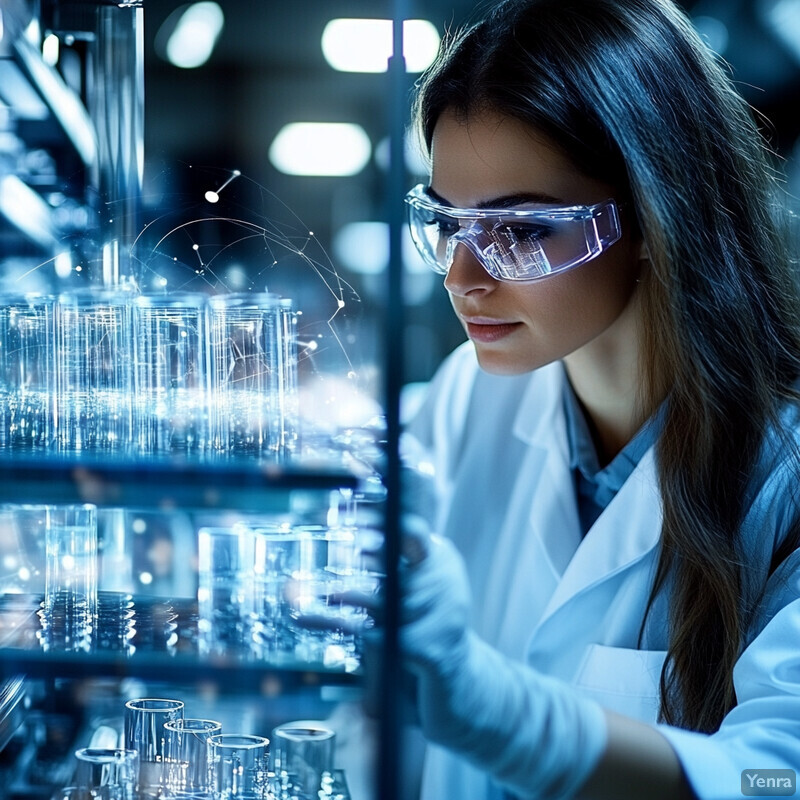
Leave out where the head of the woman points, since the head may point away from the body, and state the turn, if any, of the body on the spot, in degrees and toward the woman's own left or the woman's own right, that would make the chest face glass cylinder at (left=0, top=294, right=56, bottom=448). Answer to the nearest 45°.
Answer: approximately 45° to the woman's own right

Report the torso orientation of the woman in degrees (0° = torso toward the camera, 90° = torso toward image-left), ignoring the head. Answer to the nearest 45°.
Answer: approximately 45°

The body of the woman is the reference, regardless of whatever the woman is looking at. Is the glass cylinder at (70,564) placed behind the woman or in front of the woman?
in front
